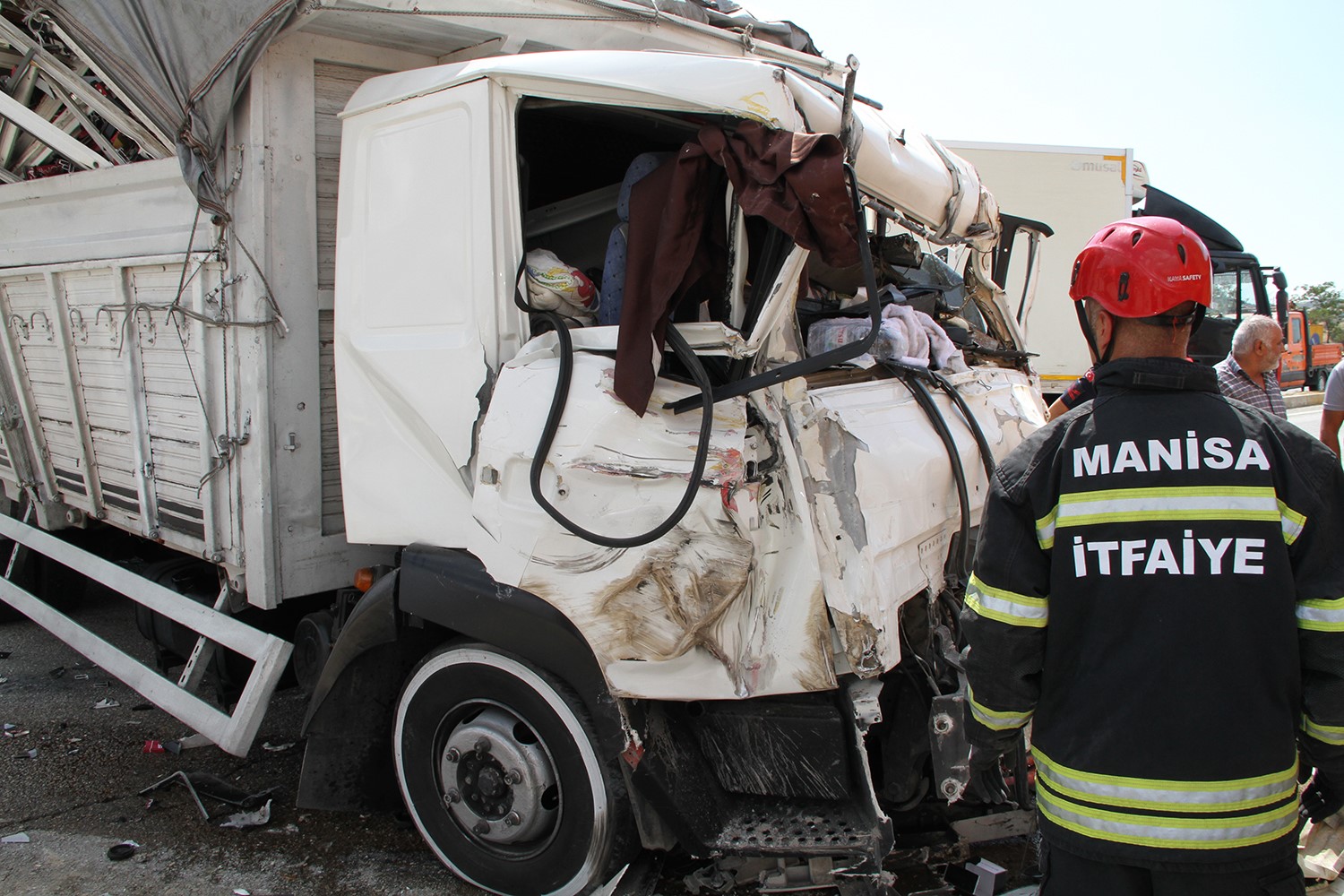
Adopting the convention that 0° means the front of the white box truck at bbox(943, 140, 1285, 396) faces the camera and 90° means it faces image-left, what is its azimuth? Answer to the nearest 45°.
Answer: approximately 270°

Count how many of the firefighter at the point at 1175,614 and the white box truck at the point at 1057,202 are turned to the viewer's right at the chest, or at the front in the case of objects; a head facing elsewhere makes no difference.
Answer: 1

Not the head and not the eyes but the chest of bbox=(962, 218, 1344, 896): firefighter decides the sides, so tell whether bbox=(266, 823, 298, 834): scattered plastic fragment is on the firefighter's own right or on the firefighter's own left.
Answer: on the firefighter's own left

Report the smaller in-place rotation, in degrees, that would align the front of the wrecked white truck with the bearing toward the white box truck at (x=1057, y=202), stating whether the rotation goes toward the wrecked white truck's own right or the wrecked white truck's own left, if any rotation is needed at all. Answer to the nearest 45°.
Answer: approximately 90° to the wrecked white truck's own left

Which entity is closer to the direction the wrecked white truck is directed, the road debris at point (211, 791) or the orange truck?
the orange truck

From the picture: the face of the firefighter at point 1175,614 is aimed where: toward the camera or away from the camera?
away from the camera

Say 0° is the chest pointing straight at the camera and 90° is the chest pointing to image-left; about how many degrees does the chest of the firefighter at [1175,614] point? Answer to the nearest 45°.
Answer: approximately 180°

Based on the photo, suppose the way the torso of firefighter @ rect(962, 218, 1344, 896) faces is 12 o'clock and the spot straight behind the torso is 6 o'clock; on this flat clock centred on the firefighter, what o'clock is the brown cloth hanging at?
The brown cloth hanging is roughly at 10 o'clock from the firefighter.

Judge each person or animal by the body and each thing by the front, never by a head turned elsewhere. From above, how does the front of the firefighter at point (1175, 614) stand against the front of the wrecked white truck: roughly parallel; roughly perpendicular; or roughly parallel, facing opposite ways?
roughly perpendicular

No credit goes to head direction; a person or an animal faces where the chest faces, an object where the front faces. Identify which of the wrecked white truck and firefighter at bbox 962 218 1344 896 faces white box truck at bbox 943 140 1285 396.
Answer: the firefighter

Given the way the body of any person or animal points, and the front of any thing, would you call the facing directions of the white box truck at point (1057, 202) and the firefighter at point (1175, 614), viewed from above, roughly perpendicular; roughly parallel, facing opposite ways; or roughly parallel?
roughly perpendicular

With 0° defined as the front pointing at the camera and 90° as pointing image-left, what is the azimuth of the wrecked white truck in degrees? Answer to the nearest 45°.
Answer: approximately 315°
